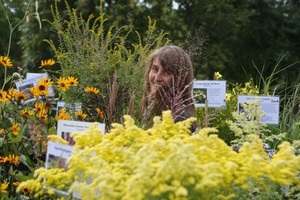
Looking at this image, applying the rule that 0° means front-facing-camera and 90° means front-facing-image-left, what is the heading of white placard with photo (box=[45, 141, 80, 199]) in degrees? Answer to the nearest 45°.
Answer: approximately 0°

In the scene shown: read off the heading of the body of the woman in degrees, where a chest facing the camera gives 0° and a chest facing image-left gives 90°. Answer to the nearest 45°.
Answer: approximately 45°

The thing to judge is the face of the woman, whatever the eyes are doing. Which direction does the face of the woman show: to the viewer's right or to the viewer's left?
to the viewer's left

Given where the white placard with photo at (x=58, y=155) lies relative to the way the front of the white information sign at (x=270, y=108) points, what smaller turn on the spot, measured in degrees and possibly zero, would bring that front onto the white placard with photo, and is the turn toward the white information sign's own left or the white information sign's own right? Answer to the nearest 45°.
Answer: approximately 45° to the white information sign's own right

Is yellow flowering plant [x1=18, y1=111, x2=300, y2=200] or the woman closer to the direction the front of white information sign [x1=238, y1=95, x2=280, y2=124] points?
the yellow flowering plant

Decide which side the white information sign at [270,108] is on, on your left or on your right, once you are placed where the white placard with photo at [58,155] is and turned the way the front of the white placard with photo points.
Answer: on your left

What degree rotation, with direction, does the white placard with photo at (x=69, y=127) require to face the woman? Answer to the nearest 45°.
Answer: approximately 135° to its left
